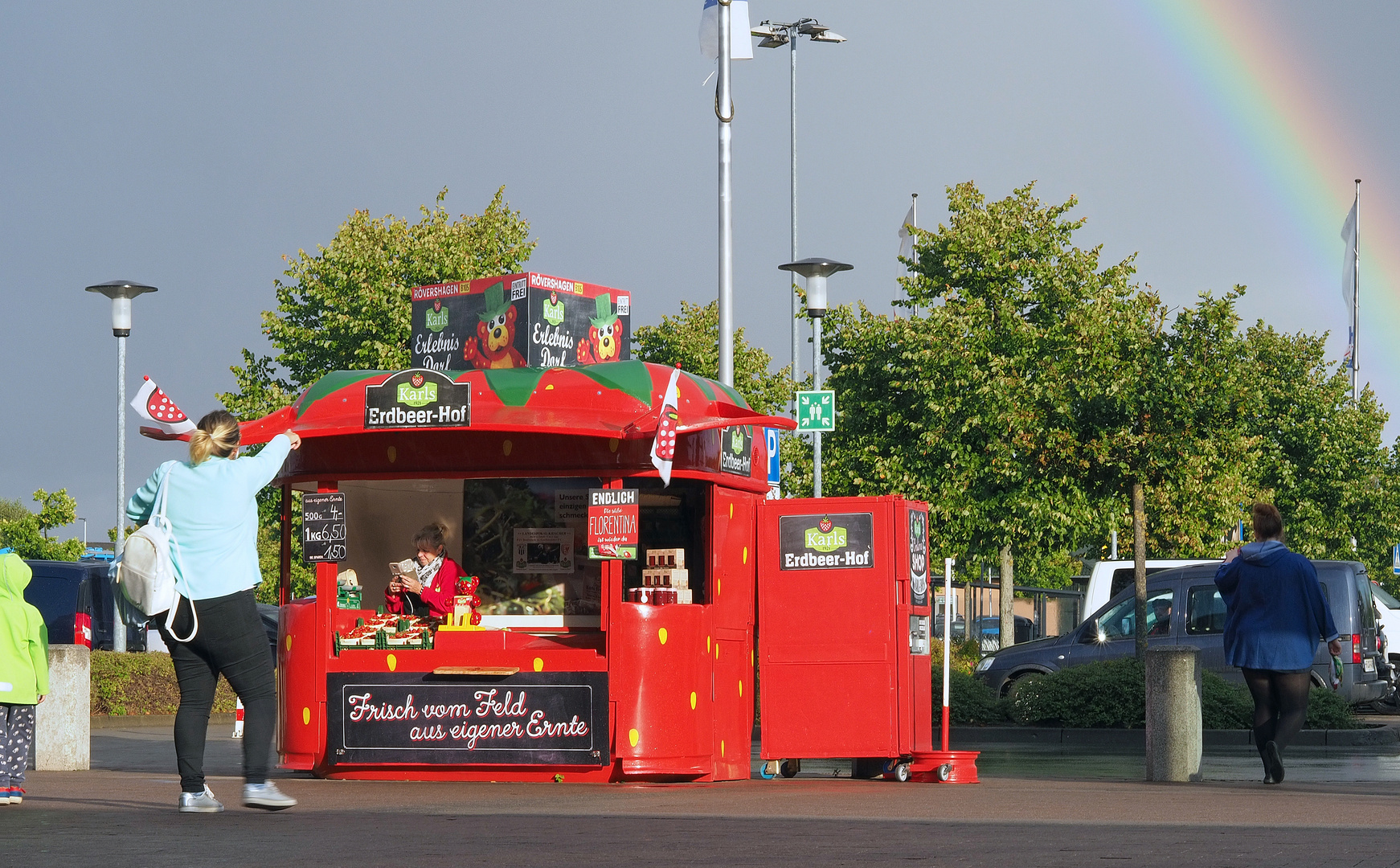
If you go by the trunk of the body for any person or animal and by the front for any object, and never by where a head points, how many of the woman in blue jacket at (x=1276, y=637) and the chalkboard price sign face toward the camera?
1

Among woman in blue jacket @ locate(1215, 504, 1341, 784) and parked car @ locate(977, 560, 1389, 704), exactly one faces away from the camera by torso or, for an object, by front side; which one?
the woman in blue jacket

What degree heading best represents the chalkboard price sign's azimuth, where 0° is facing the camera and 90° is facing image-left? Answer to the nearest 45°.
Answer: approximately 0°

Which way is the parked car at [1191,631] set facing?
to the viewer's left

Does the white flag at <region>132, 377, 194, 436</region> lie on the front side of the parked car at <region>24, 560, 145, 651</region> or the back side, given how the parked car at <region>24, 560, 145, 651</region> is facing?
on the back side

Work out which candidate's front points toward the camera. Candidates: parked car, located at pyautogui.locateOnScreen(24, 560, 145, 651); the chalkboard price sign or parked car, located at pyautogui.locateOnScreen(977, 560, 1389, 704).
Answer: the chalkboard price sign

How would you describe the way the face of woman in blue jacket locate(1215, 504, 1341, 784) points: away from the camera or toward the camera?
away from the camera

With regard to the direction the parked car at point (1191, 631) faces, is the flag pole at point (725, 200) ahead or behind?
ahead

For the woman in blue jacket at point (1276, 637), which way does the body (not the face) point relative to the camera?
away from the camera

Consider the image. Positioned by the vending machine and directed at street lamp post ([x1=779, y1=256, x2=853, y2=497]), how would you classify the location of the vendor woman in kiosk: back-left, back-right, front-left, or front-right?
front-left
